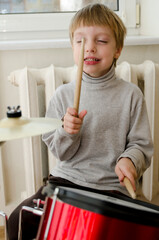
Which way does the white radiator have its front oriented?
toward the camera

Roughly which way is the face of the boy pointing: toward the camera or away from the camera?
toward the camera
